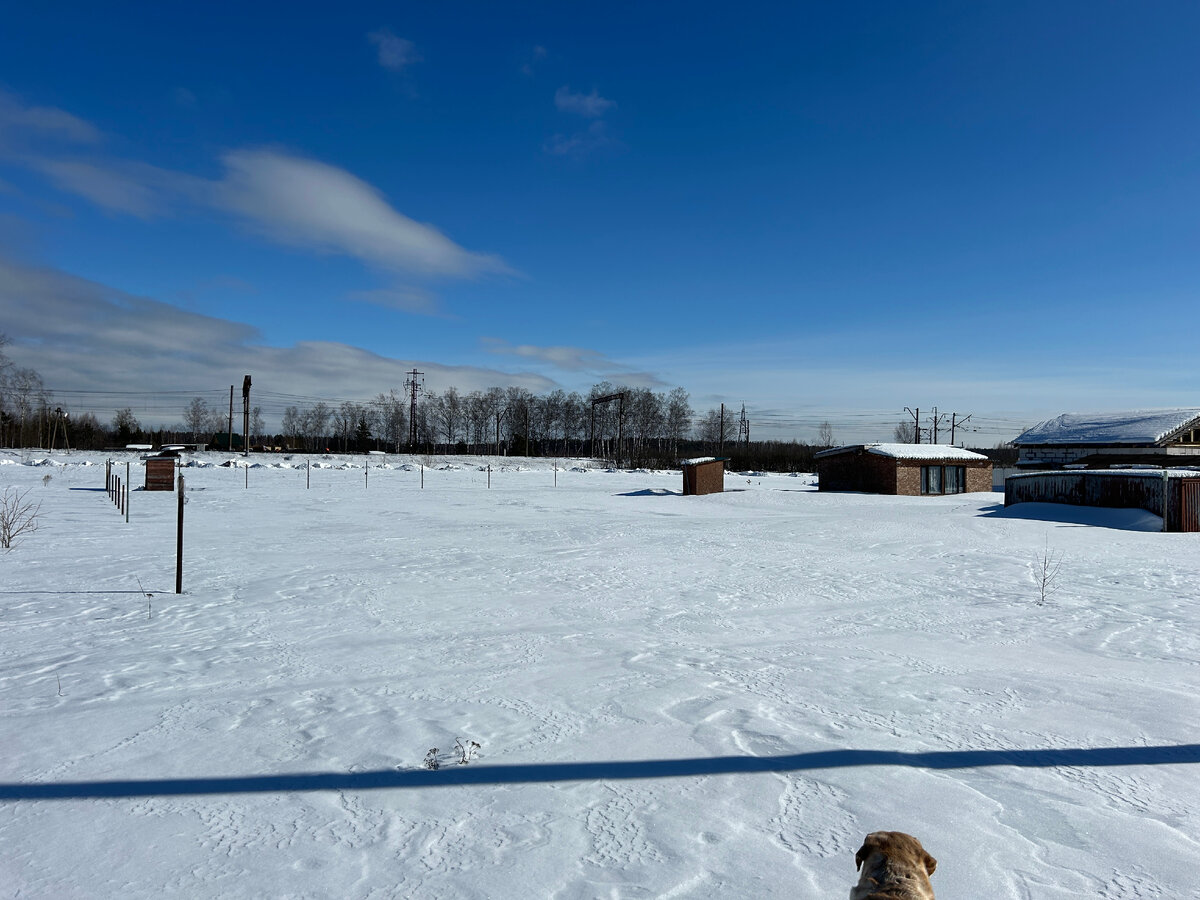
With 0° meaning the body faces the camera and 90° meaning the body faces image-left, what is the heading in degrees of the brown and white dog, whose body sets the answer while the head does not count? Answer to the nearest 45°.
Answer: approximately 180°

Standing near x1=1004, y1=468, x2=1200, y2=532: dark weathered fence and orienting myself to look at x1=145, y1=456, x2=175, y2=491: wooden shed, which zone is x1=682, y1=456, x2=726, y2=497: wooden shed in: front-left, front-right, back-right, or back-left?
front-right

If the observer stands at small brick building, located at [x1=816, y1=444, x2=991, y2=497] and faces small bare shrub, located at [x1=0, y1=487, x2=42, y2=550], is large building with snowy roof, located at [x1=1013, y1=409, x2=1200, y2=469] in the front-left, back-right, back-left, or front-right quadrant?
back-left

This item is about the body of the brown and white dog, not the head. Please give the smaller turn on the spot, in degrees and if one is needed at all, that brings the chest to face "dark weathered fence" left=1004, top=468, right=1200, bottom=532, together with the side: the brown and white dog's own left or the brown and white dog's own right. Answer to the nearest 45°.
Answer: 0° — it already faces it

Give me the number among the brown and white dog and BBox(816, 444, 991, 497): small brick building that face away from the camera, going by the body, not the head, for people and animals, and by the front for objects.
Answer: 1

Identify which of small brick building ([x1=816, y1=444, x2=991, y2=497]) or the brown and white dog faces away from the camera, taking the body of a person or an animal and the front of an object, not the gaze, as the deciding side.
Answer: the brown and white dog

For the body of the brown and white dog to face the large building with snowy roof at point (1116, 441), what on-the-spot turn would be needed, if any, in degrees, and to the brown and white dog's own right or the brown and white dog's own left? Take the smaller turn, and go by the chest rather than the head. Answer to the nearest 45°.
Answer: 0° — it already faces it

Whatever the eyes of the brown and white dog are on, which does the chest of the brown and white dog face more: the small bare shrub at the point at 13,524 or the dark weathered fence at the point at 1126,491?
the dark weathered fence

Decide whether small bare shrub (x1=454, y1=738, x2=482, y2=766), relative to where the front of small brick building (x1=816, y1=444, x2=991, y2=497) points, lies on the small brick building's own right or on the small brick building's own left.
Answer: on the small brick building's own right

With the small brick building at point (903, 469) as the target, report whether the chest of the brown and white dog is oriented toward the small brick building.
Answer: yes

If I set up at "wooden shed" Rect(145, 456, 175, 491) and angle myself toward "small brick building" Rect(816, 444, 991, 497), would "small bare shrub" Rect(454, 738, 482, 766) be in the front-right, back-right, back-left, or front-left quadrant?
front-right

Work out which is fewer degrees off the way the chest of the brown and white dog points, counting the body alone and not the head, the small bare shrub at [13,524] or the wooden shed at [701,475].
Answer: the wooden shed

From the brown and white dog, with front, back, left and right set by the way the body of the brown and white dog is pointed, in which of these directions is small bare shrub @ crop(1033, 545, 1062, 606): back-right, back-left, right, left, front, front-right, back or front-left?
front

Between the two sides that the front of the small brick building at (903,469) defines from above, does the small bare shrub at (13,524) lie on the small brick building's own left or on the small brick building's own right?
on the small brick building's own right

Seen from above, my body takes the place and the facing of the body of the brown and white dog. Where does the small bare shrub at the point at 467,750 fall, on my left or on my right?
on my left

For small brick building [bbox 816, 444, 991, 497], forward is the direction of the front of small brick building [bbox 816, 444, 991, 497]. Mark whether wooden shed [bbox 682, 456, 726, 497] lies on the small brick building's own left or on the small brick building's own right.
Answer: on the small brick building's own right

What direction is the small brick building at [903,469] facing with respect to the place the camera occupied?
facing the viewer and to the right of the viewer
